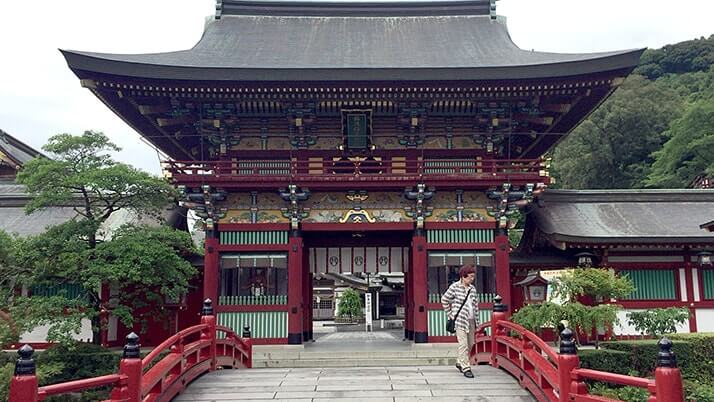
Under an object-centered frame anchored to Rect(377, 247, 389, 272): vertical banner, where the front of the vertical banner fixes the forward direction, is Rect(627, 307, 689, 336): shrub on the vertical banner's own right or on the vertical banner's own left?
on the vertical banner's own left

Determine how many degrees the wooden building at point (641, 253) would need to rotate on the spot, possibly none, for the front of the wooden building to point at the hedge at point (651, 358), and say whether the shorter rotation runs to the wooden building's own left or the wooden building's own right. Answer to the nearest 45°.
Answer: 0° — it already faces it

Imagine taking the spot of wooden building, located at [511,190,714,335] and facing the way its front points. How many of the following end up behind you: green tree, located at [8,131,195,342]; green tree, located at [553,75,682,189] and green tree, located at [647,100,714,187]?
2

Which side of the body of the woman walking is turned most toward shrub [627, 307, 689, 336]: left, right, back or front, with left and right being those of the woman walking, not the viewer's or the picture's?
left

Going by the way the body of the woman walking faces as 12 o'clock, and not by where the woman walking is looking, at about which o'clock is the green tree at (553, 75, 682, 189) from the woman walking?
The green tree is roughly at 8 o'clock from the woman walking.

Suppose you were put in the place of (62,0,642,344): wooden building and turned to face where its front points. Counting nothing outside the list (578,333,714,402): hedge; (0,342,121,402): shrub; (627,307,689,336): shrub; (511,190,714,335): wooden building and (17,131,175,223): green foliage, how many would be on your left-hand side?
3

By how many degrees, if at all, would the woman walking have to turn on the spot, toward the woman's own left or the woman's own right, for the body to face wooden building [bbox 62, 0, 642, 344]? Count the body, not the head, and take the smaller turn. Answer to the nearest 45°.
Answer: approximately 180°

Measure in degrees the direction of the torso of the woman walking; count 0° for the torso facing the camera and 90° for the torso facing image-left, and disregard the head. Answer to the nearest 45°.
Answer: approximately 315°

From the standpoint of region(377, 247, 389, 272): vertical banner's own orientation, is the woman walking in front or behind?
in front

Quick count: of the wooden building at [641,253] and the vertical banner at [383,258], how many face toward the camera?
2

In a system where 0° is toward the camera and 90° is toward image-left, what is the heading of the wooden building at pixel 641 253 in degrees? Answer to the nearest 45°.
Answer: approximately 0°

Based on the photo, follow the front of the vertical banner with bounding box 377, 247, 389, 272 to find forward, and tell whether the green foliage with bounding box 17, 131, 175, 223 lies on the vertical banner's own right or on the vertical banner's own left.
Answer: on the vertical banner's own right
